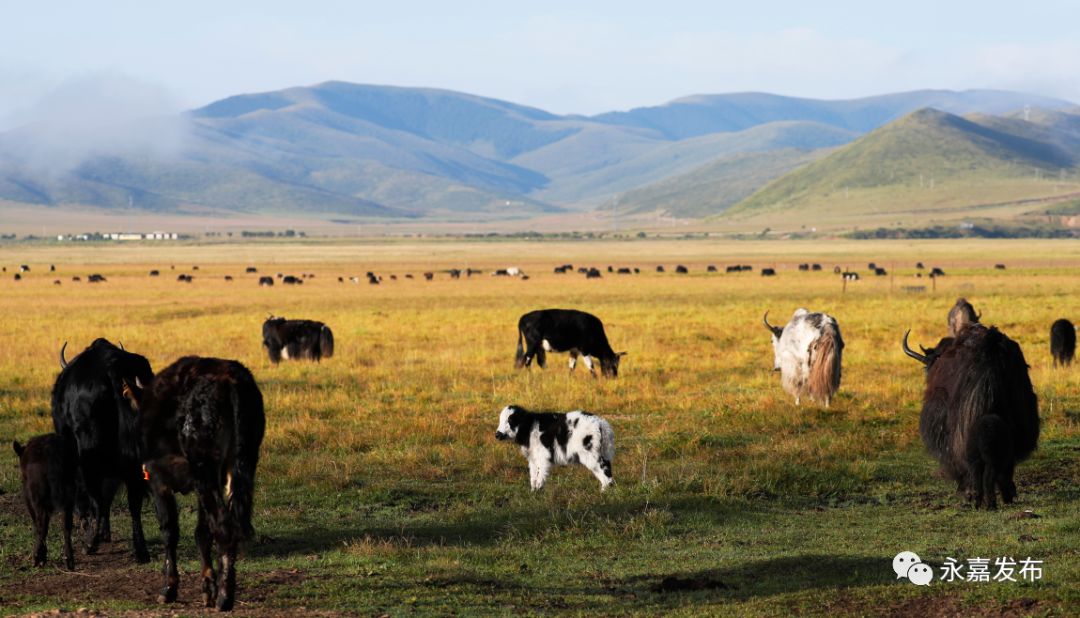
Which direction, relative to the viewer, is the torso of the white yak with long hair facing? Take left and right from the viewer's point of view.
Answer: facing away from the viewer and to the left of the viewer

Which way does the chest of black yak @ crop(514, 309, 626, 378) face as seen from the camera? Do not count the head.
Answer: to the viewer's right

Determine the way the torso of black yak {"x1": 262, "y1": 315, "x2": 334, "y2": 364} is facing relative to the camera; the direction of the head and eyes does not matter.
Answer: to the viewer's left

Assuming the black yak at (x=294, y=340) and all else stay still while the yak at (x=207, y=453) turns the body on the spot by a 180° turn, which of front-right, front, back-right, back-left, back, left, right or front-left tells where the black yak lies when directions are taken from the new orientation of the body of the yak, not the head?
back-left

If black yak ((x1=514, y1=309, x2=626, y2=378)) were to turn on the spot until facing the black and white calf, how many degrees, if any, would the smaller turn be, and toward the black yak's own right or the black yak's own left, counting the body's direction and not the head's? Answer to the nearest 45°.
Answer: approximately 90° to the black yak's own right

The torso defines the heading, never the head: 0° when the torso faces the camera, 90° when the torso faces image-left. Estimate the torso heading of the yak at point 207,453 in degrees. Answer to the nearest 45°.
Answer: approximately 135°

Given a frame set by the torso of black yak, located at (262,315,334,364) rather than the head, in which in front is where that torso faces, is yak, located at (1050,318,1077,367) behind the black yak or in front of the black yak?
behind

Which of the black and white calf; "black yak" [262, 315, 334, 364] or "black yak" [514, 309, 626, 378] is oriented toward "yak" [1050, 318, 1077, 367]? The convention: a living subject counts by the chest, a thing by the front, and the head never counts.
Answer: "black yak" [514, 309, 626, 378]

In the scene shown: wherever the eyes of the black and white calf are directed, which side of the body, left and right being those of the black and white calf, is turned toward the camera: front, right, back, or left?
left

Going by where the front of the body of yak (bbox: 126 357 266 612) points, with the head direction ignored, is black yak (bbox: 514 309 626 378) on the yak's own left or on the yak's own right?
on the yak's own right

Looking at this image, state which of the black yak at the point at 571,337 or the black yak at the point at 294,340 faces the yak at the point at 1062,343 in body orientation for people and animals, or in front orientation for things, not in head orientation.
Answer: the black yak at the point at 571,337
